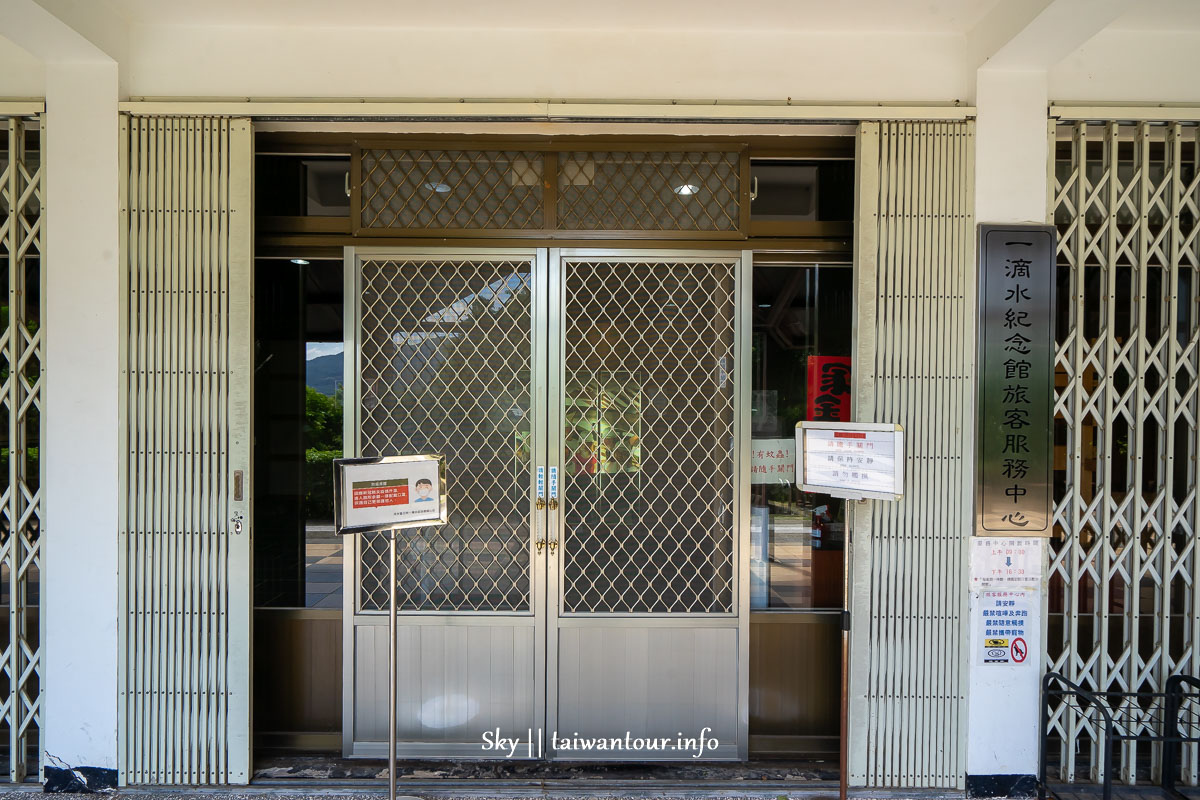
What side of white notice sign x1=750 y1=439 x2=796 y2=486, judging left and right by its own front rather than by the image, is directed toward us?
front

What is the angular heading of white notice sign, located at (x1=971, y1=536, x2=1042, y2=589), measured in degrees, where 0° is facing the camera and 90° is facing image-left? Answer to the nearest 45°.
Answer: approximately 0°

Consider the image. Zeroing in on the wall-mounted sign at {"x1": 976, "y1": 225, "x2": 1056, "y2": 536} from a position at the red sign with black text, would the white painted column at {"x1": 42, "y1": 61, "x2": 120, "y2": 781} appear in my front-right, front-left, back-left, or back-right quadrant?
back-right

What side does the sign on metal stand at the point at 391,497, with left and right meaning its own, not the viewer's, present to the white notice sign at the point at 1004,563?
left

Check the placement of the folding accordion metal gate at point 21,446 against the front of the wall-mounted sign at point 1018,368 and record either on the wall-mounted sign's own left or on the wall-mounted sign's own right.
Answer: on the wall-mounted sign's own right
